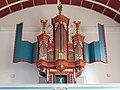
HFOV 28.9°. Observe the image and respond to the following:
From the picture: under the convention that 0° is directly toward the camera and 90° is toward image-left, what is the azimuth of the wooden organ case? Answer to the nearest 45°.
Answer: approximately 0°
